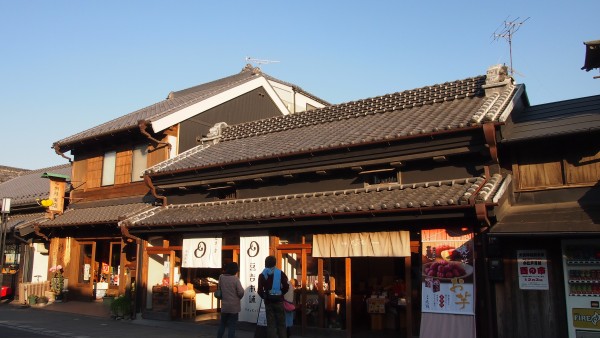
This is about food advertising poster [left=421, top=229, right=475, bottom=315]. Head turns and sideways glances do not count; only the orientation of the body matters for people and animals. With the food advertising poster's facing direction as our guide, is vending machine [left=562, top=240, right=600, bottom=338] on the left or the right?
on its left

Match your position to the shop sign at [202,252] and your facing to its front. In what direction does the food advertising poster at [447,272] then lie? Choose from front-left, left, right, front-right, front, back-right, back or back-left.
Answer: front-left

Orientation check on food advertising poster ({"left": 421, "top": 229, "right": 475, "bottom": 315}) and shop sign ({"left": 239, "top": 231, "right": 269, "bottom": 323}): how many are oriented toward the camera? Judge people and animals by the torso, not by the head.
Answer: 2

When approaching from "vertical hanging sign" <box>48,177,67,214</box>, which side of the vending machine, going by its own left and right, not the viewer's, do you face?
right

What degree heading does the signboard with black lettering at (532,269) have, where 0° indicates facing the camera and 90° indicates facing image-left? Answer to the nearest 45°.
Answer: approximately 0°

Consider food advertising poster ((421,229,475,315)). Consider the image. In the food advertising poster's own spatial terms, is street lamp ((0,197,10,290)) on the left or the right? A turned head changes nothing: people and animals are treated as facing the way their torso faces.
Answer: on its right

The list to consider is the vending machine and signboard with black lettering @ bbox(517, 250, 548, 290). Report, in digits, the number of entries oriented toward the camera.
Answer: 2

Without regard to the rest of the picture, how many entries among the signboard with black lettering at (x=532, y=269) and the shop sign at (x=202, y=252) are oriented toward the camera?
2

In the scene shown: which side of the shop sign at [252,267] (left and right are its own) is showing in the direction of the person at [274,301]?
front

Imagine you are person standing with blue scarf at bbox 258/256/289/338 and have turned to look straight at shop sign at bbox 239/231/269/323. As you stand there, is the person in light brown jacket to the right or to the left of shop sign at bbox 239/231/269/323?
left

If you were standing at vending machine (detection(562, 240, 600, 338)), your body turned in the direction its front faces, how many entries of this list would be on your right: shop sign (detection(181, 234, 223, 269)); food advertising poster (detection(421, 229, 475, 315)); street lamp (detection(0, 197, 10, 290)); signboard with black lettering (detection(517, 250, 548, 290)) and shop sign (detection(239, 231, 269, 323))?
5
